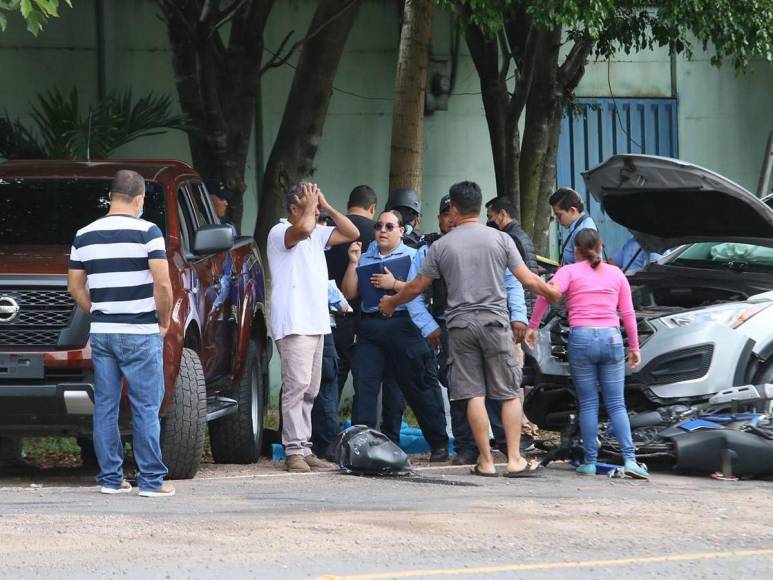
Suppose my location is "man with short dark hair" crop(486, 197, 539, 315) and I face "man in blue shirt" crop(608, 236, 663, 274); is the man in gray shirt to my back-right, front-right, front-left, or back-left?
back-right

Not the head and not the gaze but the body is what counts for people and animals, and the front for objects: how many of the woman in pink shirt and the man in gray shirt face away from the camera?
2

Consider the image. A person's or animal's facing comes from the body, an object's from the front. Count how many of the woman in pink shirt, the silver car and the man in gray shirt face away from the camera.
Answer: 2

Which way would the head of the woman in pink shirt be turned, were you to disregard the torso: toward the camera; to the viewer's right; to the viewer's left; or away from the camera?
away from the camera

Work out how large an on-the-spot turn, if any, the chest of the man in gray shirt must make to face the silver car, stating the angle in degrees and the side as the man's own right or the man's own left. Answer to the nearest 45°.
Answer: approximately 45° to the man's own right

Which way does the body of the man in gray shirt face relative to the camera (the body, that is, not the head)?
away from the camera

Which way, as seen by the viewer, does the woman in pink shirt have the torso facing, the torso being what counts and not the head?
away from the camera

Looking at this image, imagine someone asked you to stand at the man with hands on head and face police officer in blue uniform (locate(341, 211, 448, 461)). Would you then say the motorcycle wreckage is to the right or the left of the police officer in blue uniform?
right

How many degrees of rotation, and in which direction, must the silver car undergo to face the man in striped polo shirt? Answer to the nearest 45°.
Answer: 0° — it already faces them

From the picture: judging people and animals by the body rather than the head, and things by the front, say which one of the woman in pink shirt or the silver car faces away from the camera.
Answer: the woman in pink shirt

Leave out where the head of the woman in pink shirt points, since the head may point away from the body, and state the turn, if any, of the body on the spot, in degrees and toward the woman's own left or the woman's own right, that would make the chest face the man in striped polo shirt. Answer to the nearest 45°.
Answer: approximately 135° to the woman's own left

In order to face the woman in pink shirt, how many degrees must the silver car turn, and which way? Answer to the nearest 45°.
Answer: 0° — it already faces them
